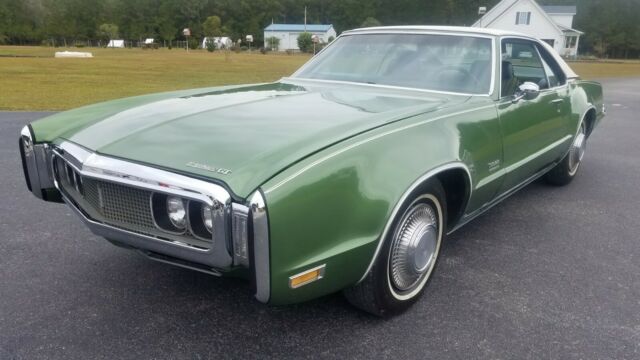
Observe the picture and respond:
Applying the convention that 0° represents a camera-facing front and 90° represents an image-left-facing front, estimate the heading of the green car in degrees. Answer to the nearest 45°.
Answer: approximately 45°
